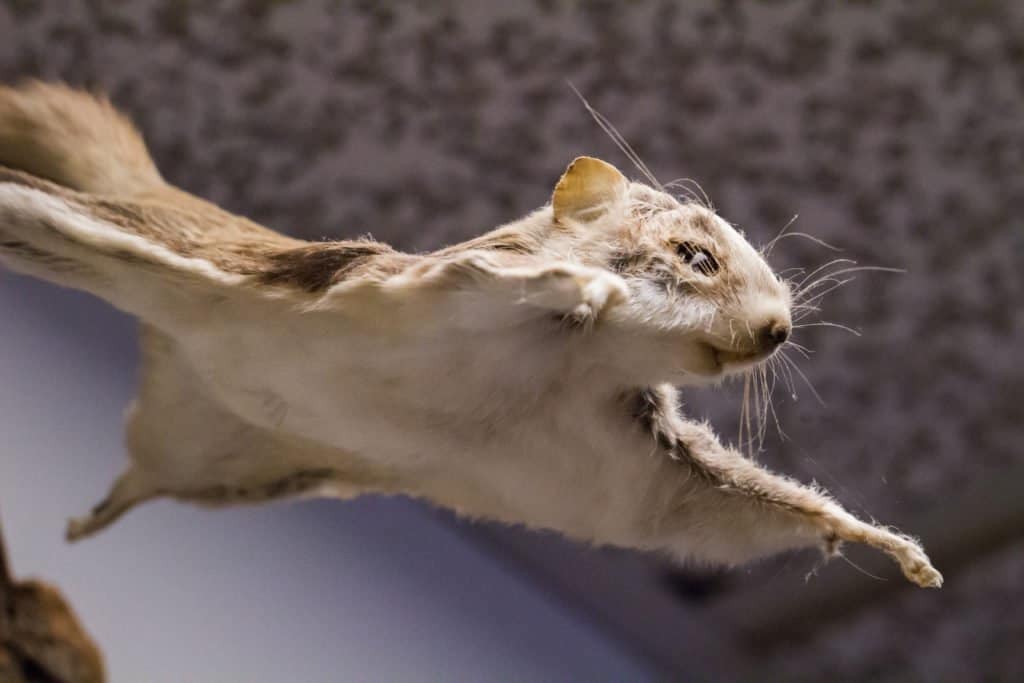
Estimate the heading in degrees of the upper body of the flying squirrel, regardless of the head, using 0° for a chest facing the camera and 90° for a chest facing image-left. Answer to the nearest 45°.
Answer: approximately 270°
